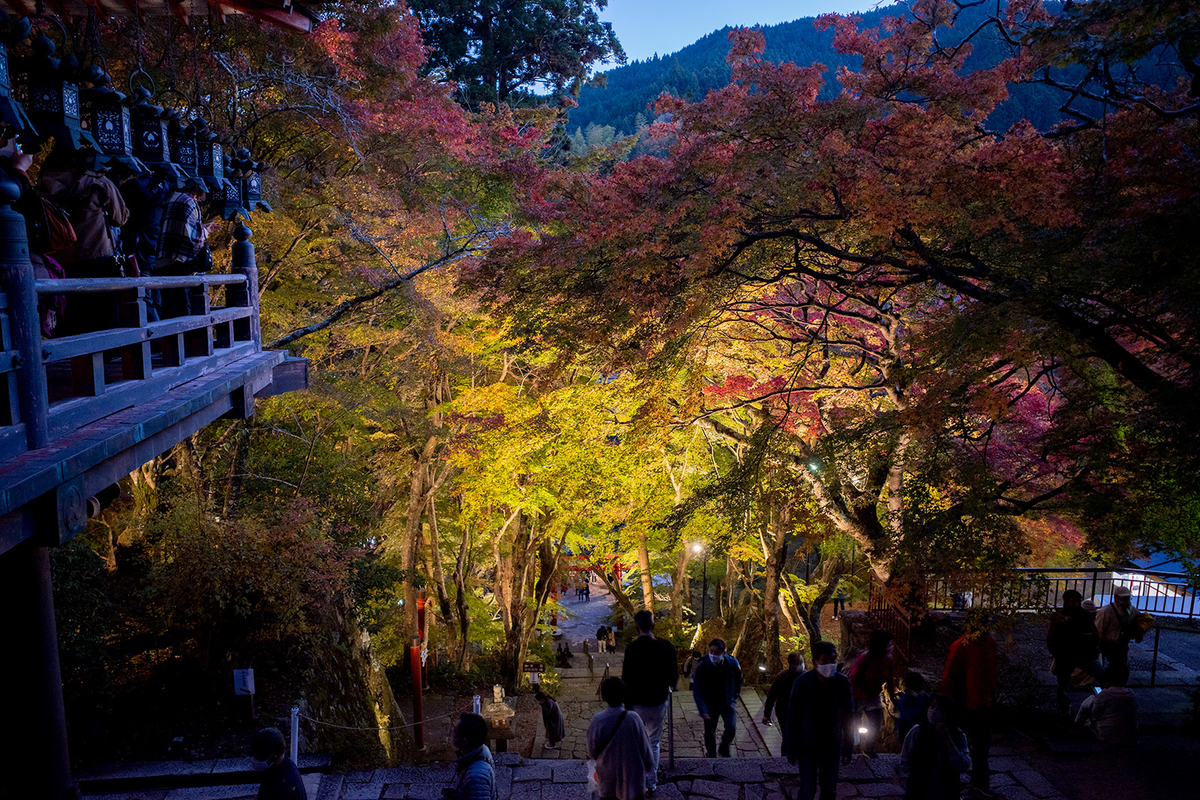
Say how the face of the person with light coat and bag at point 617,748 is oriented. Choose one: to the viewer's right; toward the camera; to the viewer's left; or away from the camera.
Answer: away from the camera

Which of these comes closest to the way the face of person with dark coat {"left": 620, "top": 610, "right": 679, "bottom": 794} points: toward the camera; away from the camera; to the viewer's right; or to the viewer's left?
away from the camera

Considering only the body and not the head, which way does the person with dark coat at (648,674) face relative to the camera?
away from the camera

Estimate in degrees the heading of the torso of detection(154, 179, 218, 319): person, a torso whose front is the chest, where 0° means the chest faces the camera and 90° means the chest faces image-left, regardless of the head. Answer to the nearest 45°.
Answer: approximately 270°

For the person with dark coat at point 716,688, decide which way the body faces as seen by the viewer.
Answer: toward the camera

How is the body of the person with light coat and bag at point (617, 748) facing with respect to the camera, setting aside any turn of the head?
away from the camera

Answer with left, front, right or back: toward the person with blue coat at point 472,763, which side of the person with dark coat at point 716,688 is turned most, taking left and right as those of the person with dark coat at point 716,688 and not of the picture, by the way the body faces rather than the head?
front

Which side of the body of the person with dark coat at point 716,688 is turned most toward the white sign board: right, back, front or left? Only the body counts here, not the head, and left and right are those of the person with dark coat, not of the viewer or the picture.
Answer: right

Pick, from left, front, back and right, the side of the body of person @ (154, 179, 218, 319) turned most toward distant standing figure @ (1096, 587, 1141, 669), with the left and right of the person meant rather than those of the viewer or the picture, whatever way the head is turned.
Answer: front

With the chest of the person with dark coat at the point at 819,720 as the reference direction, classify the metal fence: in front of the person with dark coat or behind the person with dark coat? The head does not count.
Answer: behind

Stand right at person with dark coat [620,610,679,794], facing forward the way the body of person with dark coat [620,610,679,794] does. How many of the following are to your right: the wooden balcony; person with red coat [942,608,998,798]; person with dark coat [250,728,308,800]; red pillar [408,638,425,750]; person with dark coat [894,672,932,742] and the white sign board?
2

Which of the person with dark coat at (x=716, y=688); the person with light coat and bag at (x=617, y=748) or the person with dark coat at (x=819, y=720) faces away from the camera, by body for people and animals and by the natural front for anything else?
the person with light coat and bag at (x=617, y=748)

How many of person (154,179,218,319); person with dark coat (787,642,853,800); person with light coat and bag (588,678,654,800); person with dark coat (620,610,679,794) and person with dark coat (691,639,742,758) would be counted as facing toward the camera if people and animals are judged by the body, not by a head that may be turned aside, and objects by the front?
2

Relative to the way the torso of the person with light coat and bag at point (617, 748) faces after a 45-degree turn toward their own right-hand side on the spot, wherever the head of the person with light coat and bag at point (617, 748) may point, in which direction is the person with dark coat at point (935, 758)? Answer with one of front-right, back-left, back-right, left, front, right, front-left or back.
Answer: front-right

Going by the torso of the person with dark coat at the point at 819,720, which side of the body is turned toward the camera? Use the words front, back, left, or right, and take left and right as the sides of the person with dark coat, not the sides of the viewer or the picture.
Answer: front

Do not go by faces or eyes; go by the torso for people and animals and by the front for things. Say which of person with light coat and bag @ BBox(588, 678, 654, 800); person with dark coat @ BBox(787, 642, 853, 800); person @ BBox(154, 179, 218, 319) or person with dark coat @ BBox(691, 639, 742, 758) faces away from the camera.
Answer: person with light coat and bag @ BBox(588, 678, 654, 800)
